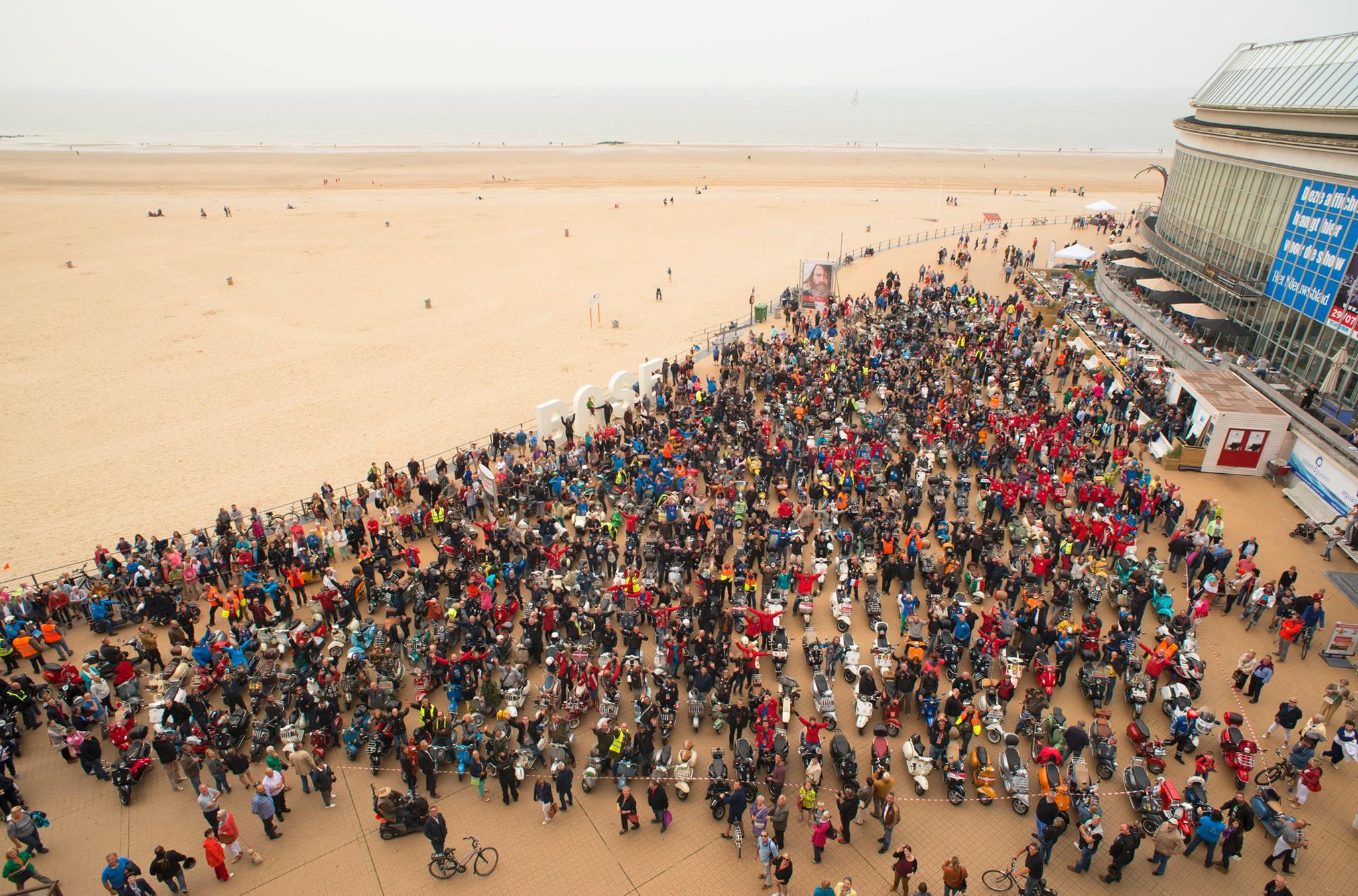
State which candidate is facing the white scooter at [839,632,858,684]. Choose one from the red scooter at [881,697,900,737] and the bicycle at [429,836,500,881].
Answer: the bicycle

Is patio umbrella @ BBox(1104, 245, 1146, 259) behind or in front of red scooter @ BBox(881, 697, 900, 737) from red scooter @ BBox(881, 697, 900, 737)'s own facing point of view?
behind

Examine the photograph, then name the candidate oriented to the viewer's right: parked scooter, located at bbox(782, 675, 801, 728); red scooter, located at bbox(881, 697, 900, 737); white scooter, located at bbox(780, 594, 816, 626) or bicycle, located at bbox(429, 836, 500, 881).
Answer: the bicycle

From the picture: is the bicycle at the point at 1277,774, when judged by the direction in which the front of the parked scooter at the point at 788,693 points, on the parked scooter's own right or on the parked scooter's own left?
on the parked scooter's own left

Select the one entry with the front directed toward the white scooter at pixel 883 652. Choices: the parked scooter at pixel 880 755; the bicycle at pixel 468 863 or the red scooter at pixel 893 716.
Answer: the bicycle

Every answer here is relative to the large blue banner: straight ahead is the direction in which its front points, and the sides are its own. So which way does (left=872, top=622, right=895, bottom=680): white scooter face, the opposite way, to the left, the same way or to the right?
to the left

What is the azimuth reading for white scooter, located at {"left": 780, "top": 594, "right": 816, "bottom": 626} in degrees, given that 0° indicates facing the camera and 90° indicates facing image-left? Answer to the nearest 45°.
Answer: approximately 0°

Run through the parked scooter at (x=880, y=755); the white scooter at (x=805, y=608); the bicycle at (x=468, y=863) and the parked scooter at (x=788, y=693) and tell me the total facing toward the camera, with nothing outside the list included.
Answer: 3

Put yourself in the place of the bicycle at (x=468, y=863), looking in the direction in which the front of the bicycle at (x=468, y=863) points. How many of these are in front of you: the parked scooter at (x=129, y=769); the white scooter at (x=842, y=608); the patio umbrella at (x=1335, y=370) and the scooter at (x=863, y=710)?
3

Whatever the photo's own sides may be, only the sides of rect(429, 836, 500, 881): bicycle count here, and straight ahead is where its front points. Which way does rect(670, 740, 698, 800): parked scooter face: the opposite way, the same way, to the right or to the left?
to the right

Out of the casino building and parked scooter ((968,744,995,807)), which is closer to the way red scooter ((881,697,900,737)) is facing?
the parked scooter
